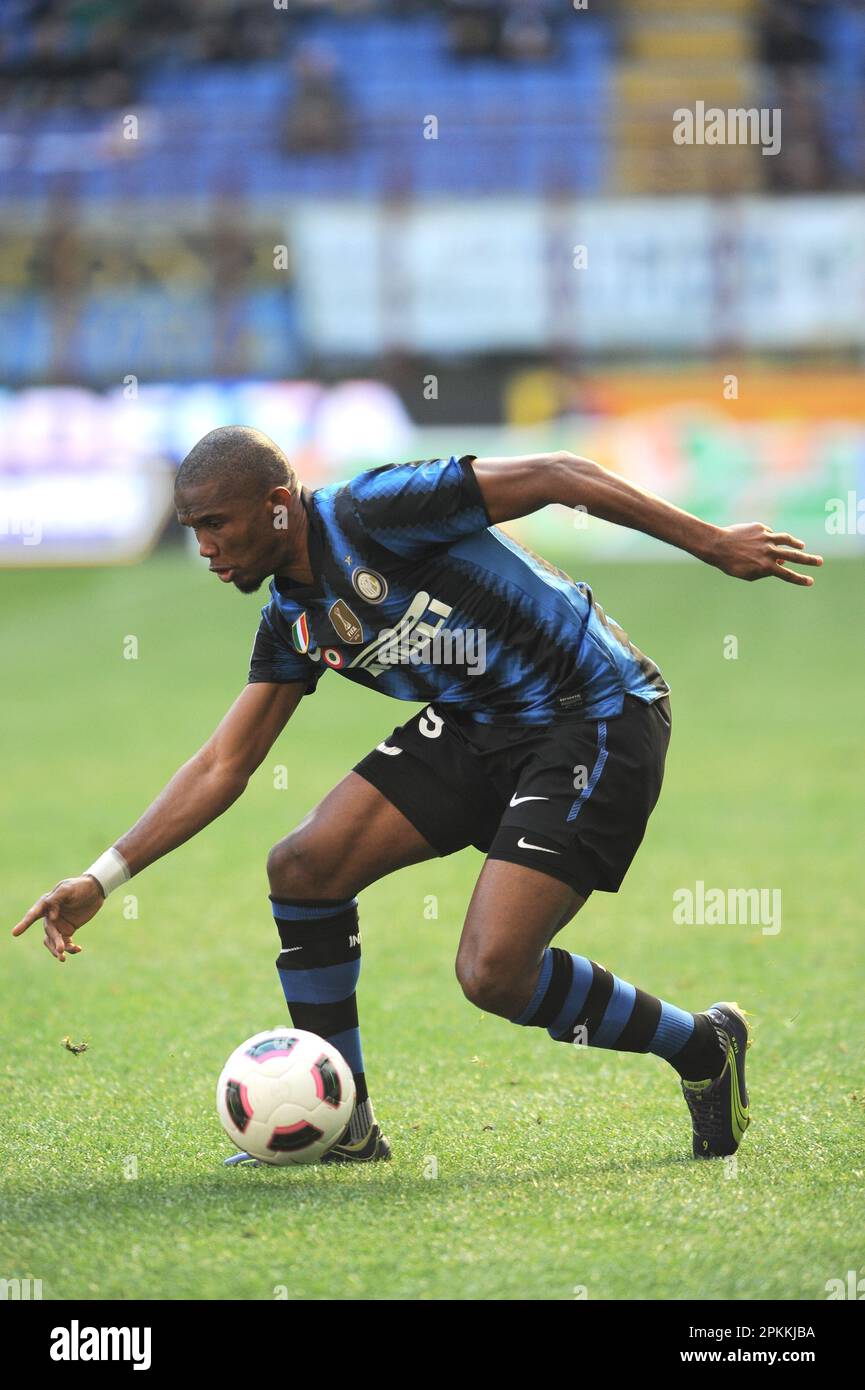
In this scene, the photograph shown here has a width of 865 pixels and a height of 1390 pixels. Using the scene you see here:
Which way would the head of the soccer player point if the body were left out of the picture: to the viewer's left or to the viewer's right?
to the viewer's left

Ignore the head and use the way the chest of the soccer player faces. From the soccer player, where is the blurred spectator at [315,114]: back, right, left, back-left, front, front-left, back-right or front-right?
back-right

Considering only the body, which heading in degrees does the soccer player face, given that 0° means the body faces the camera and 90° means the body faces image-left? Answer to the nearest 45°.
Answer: approximately 45°
